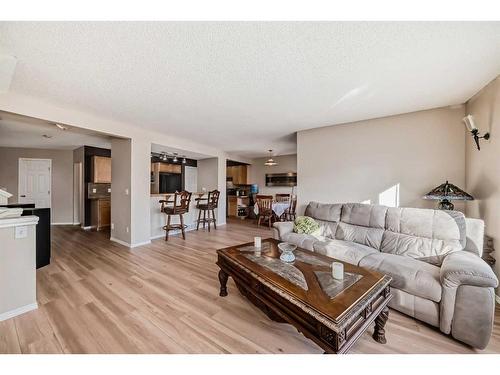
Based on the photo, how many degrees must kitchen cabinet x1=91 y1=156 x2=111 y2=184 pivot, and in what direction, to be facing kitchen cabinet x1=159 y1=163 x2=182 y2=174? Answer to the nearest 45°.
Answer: approximately 90° to its left

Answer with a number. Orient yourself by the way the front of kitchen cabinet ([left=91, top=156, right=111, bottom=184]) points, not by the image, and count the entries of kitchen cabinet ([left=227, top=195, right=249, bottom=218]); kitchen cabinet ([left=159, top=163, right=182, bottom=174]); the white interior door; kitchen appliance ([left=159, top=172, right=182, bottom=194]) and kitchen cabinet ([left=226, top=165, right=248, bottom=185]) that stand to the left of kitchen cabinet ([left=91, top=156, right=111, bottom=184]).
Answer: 4

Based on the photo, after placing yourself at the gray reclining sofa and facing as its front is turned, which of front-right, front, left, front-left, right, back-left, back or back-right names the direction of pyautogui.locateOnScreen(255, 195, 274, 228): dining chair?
right

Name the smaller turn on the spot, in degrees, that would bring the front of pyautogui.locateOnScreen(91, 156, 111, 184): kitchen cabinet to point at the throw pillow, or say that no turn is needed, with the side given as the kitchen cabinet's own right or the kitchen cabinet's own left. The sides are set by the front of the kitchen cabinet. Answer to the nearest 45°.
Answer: approximately 45° to the kitchen cabinet's own left

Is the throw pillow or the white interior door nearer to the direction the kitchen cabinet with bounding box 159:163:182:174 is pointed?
the throw pillow

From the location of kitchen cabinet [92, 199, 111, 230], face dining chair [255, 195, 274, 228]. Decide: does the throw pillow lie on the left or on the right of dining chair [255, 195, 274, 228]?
right

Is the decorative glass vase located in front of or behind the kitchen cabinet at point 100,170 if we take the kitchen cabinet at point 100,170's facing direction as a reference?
in front

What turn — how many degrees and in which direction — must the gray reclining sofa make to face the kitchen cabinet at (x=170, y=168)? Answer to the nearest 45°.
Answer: approximately 45° to its right

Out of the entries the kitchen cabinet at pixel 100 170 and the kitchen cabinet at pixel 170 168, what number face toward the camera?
2

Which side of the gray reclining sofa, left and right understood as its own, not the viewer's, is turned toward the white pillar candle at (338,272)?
front

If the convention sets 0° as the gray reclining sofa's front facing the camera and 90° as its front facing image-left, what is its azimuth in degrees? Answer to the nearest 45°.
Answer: approximately 45°

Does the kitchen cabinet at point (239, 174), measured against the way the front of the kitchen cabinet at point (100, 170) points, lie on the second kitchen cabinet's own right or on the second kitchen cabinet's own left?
on the second kitchen cabinet's own left

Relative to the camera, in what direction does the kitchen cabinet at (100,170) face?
facing the viewer

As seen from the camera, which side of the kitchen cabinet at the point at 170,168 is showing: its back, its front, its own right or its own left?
front
